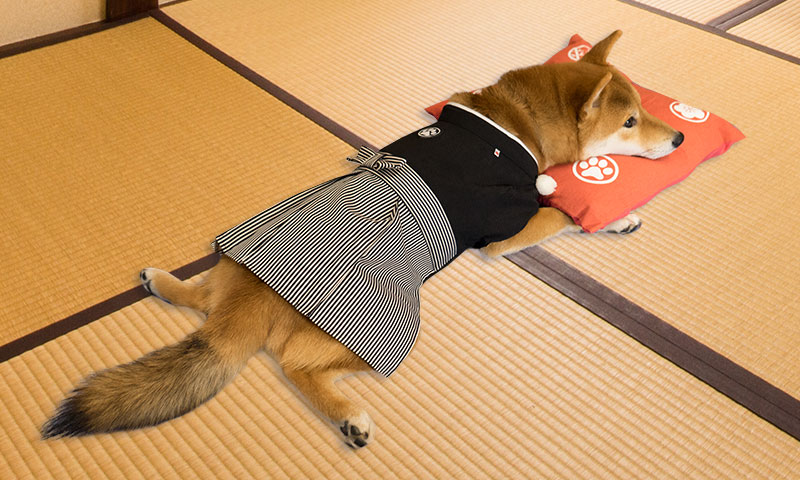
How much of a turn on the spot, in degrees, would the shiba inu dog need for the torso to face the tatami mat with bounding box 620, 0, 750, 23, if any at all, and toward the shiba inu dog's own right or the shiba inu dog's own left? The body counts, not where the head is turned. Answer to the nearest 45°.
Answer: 0° — it already faces it

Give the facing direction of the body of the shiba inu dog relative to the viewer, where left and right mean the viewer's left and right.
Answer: facing away from the viewer and to the right of the viewer

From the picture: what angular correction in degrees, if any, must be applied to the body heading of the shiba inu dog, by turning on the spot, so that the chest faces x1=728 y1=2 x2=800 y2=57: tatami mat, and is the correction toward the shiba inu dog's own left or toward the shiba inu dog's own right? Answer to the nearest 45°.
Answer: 0° — it already faces it
